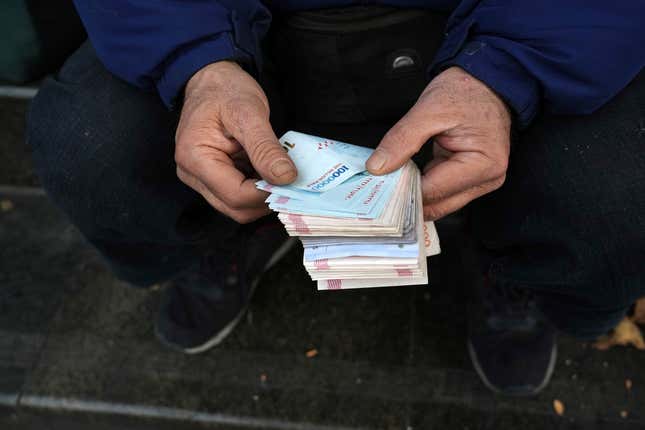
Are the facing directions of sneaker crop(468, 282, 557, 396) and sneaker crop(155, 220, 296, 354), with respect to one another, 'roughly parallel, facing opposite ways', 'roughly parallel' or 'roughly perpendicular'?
roughly parallel

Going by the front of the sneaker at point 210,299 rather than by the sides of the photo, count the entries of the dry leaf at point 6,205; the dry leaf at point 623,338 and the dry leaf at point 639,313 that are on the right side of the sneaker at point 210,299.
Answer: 1

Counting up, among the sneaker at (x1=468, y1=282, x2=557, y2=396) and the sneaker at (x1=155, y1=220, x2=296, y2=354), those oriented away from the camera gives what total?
0

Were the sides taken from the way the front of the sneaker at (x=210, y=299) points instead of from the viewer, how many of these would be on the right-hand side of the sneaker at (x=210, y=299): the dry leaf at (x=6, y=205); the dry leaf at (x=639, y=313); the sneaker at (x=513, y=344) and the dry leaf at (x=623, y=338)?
1

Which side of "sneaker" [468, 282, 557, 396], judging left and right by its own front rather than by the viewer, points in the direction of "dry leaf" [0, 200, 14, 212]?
right

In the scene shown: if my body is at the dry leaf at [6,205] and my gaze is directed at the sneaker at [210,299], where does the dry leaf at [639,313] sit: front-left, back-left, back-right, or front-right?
front-left

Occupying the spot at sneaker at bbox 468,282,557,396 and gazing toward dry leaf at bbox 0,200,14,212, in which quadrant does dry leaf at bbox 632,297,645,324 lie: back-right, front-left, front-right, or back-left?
back-right

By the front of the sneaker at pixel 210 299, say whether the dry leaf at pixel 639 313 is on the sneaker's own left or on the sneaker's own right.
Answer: on the sneaker's own left

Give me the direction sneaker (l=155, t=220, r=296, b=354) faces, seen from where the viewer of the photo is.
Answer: facing the viewer and to the left of the viewer

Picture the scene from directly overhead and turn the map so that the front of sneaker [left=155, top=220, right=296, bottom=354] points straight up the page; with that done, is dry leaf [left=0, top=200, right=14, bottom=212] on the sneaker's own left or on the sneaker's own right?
on the sneaker's own right

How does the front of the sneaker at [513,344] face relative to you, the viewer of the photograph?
facing the viewer

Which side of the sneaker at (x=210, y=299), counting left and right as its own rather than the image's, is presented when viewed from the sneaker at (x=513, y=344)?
left

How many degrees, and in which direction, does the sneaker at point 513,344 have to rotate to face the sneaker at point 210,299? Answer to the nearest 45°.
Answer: approximately 90° to its right
